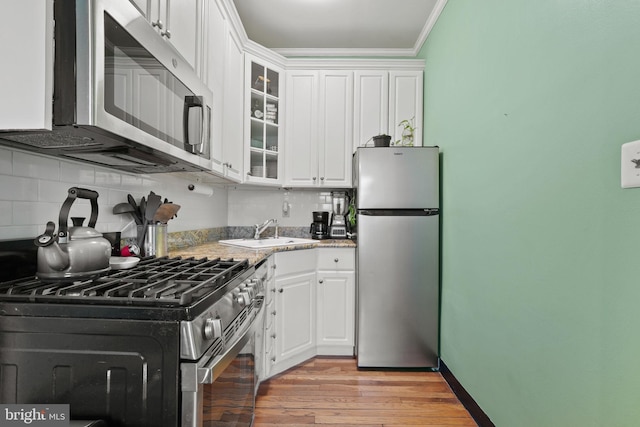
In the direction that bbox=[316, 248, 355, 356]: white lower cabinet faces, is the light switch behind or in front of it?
in front

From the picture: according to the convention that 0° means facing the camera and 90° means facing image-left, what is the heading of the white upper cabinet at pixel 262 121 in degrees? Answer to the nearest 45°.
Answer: approximately 315°

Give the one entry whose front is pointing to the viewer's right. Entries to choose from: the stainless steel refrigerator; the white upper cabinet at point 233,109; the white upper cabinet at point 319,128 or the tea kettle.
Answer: the white upper cabinet at point 233,109

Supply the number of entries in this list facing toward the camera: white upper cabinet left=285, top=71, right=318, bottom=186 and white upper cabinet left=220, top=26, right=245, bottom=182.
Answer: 1

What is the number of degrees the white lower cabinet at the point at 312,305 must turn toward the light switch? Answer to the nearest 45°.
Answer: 0° — it already faces it

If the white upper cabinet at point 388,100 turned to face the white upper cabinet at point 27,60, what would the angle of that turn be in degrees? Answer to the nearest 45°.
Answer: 0° — it already faces it

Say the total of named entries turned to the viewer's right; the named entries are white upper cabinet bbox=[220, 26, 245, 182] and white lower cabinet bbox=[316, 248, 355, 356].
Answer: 1

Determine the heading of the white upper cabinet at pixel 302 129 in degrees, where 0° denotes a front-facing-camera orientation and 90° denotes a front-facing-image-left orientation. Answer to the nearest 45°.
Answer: approximately 0°

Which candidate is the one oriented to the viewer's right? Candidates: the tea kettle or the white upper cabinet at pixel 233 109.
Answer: the white upper cabinet

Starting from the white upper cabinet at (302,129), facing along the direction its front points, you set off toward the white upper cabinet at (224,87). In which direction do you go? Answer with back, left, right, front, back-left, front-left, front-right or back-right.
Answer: front-right

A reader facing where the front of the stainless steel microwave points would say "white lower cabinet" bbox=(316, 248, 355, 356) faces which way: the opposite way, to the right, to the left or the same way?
to the right

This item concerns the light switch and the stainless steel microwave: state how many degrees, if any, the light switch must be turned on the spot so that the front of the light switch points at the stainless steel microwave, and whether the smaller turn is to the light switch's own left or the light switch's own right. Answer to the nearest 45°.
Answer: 0° — it already faces it

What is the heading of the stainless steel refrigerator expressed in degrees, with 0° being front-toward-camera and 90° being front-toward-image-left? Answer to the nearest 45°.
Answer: approximately 0°

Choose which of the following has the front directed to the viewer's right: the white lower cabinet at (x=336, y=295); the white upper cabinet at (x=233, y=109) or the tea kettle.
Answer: the white upper cabinet
